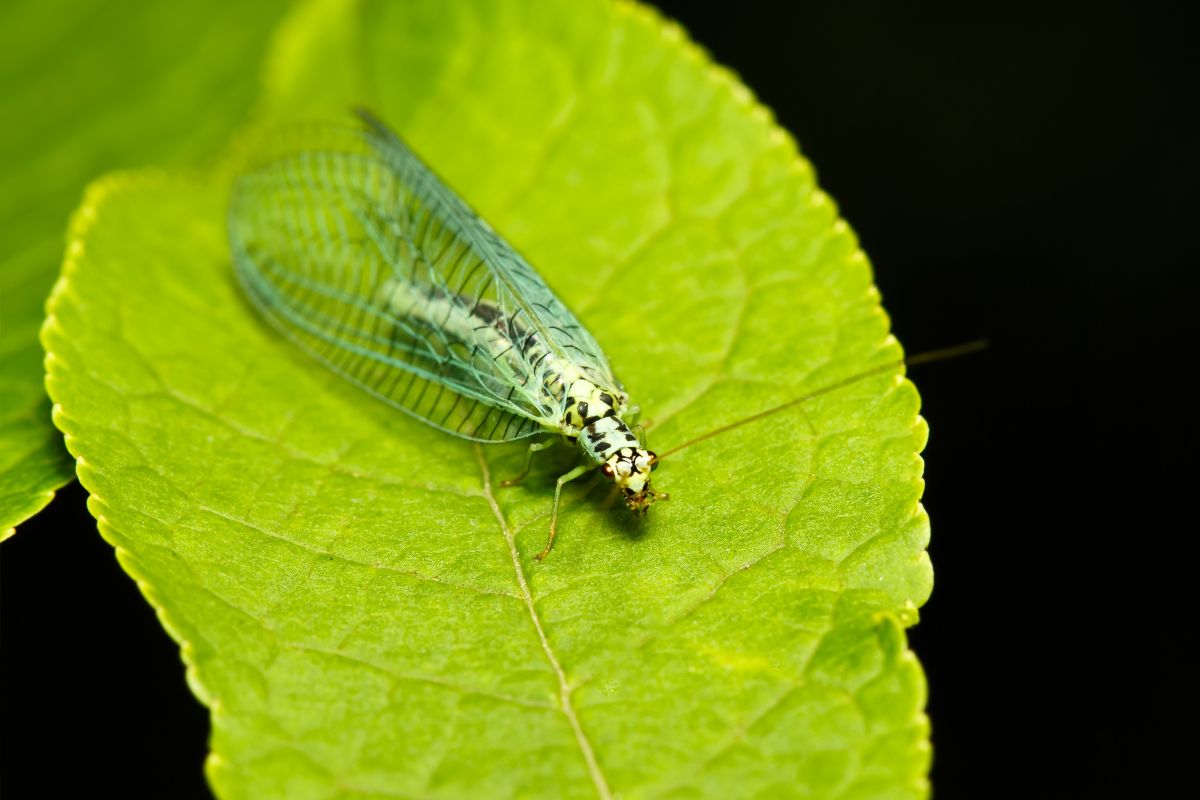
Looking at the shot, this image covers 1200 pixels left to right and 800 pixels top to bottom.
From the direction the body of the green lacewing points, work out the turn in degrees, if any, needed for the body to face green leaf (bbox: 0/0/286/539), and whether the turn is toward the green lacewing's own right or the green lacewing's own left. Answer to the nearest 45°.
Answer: approximately 180°

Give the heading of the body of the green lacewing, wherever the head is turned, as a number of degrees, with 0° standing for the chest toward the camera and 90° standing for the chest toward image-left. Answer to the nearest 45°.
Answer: approximately 315°
